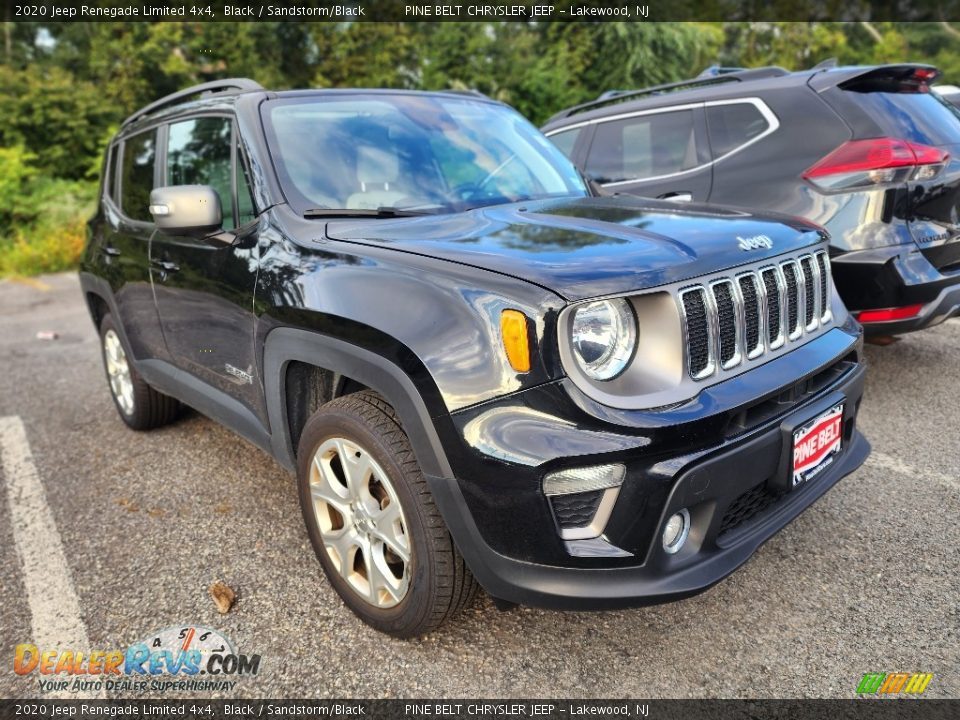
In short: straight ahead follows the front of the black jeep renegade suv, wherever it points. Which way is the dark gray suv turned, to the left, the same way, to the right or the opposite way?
the opposite way

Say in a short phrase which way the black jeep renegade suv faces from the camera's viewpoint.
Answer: facing the viewer and to the right of the viewer

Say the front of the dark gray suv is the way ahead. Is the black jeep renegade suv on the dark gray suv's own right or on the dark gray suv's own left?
on the dark gray suv's own left

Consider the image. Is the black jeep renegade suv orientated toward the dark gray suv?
no

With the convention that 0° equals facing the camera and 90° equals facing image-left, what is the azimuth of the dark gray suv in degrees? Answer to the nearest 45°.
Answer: approximately 135°
